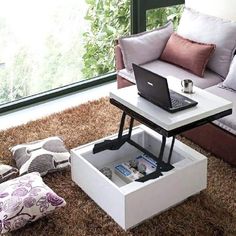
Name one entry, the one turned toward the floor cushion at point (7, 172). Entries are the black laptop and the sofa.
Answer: the sofa

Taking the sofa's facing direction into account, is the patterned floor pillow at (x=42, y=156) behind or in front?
in front

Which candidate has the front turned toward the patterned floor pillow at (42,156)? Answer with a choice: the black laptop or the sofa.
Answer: the sofa

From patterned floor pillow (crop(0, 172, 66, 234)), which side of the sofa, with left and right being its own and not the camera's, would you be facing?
front

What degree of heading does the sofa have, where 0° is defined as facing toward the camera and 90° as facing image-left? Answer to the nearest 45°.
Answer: approximately 45°

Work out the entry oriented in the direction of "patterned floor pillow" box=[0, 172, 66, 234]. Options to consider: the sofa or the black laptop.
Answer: the sofa

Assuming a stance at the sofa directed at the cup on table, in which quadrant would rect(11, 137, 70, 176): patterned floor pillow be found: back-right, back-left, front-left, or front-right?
front-right

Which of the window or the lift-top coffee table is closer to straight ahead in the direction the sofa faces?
the lift-top coffee table

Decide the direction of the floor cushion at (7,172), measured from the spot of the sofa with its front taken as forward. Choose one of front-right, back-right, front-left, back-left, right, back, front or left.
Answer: front

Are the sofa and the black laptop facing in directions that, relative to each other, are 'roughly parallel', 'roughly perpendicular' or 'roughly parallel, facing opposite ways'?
roughly parallel, facing opposite ways

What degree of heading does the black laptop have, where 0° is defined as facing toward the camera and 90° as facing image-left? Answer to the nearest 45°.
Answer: approximately 225°
